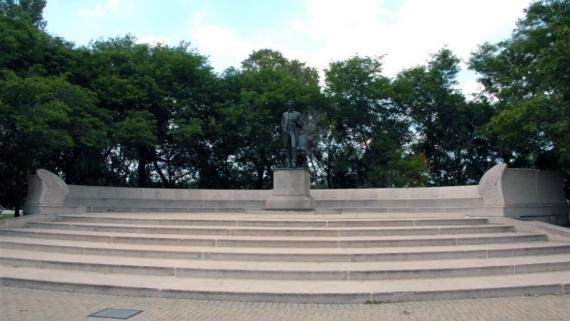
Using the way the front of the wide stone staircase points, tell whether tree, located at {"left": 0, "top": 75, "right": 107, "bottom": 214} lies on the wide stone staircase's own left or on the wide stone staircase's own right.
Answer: on the wide stone staircase's own right

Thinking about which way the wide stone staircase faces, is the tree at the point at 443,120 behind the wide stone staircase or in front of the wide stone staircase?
behind

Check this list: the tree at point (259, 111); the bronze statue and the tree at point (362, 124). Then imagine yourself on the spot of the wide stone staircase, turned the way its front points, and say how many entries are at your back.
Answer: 3

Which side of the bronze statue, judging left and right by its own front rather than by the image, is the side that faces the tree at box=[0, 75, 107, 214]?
right

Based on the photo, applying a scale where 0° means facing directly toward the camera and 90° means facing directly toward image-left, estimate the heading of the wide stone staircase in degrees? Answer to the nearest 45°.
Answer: approximately 0°

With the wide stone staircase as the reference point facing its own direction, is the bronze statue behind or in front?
behind

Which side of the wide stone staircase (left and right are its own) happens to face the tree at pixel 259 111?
back

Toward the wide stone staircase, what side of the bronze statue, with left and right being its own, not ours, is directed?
front

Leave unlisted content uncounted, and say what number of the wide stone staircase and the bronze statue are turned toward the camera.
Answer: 2
